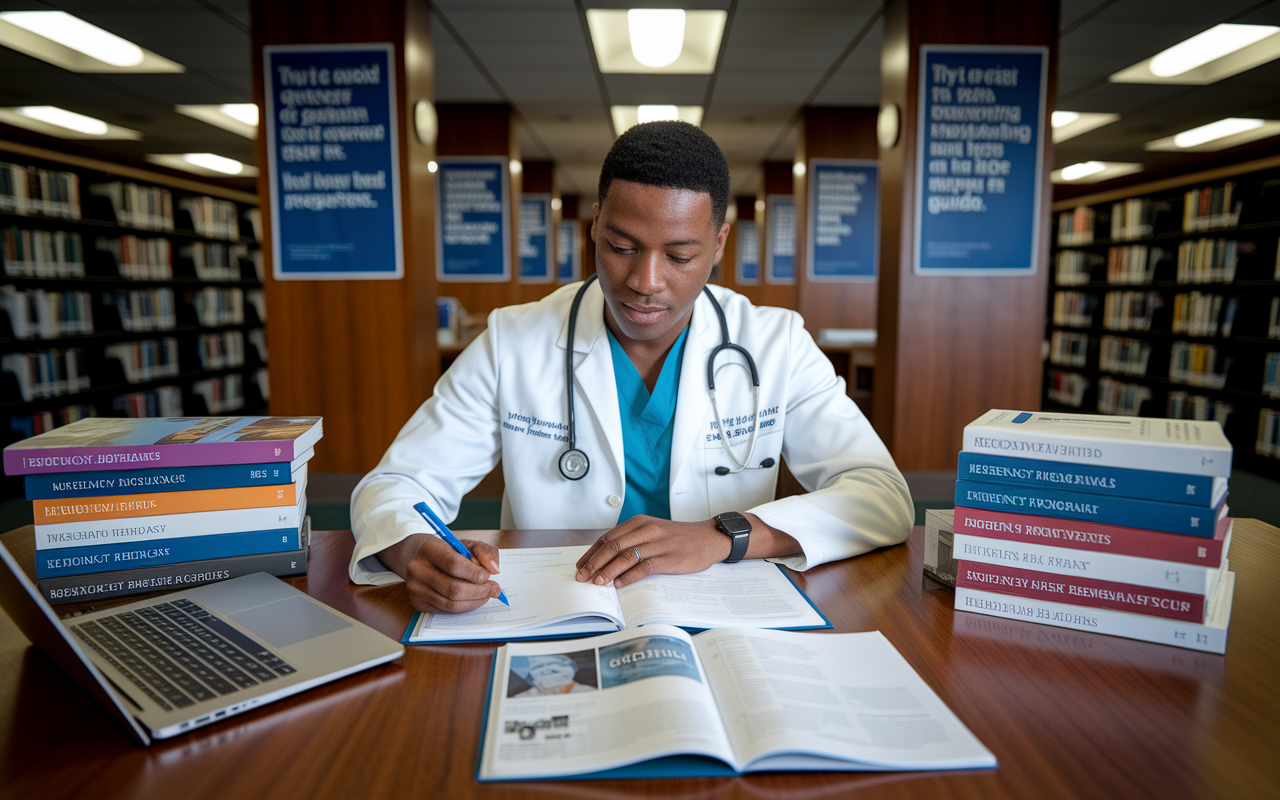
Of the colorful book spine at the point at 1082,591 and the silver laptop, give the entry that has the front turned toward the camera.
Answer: the colorful book spine

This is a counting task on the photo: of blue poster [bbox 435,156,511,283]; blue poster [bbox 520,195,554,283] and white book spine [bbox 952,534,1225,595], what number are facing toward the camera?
3

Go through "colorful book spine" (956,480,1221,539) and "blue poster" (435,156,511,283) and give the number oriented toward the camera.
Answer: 2

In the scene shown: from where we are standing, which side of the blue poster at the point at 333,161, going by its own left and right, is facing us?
front

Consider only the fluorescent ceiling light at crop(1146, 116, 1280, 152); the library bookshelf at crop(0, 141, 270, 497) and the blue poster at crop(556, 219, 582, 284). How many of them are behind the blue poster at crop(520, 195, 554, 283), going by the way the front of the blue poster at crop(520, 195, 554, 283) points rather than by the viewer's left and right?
1

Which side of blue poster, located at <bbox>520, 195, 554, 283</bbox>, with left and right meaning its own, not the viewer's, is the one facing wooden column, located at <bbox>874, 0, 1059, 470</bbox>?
front

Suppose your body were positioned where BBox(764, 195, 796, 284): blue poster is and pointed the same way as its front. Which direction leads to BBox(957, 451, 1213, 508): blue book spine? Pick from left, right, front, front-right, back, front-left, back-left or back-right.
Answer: front

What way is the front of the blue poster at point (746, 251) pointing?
toward the camera

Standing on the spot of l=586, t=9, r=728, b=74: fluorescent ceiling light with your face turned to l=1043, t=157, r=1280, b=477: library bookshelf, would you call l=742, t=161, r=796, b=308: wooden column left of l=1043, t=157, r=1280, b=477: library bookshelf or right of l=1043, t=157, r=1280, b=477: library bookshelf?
left

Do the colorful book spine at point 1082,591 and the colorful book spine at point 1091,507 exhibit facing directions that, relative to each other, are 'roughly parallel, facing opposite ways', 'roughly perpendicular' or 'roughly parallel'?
roughly parallel

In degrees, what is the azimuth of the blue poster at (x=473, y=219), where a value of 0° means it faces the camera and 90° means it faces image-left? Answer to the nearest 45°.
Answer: approximately 0°

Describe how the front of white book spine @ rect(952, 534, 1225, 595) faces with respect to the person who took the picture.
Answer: facing the viewer

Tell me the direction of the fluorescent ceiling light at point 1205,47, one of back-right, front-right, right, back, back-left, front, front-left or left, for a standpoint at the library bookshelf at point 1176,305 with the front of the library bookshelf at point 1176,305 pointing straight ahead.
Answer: front-left

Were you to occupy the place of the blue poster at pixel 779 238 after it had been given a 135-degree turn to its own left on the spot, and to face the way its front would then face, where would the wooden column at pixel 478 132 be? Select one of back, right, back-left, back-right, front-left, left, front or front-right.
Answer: back

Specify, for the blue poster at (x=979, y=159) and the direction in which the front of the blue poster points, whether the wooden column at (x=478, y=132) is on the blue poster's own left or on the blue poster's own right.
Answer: on the blue poster's own right

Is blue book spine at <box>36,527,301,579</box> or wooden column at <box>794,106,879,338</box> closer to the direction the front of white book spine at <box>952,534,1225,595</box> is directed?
the blue book spine

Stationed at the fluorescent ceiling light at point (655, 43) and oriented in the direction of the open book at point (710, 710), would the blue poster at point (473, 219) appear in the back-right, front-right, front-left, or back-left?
back-right

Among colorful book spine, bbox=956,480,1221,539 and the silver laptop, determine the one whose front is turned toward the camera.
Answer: the colorful book spine

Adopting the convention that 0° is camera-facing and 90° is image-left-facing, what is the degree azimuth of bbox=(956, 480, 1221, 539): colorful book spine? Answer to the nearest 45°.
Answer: approximately 0°
